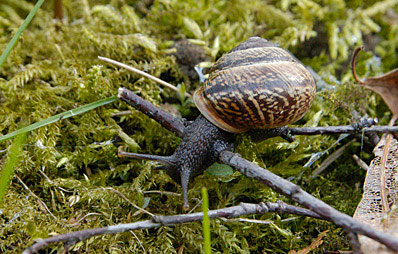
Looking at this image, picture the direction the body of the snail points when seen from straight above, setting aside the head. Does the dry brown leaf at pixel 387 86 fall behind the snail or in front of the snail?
behind

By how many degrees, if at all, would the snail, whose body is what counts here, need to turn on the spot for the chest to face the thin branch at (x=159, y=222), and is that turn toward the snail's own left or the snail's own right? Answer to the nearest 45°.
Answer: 0° — it already faces it

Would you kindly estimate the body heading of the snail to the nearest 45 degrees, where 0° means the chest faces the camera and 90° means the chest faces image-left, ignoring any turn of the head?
approximately 45°

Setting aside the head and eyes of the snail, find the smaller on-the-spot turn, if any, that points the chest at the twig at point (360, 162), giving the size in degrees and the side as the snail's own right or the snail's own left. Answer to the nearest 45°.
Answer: approximately 135° to the snail's own left
